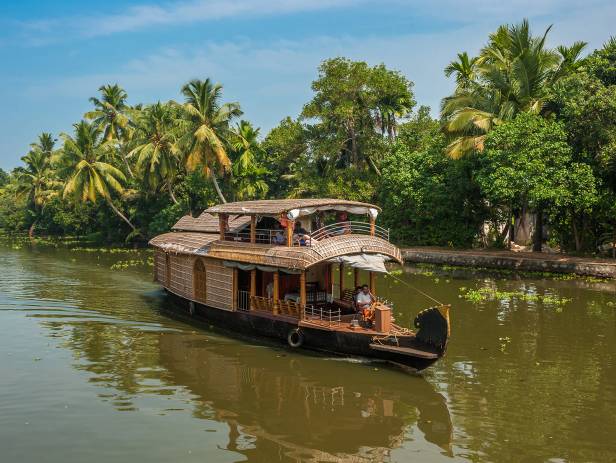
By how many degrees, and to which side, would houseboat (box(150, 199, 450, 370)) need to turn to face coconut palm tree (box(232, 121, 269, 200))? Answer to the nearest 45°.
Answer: approximately 135° to its left

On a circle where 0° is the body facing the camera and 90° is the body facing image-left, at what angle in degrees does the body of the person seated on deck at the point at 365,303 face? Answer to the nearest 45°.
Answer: approximately 315°

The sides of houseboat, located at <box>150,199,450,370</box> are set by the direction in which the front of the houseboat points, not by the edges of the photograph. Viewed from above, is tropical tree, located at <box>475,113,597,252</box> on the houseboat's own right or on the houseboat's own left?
on the houseboat's own left

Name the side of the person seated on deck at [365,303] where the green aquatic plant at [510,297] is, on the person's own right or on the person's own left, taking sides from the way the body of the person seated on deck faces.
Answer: on the person's own left

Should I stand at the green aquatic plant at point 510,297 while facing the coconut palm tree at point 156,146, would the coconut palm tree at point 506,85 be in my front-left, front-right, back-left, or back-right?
front-right

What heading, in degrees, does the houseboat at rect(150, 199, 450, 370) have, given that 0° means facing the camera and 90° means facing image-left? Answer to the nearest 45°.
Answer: approximately 315°

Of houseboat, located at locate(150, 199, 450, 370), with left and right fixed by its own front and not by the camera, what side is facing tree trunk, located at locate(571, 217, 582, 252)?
left

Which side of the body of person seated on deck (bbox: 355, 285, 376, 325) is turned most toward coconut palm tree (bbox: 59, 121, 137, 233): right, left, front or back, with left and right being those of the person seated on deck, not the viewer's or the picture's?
back
